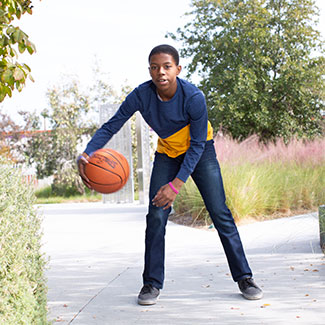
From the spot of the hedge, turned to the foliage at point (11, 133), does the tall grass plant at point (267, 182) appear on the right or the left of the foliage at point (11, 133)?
right

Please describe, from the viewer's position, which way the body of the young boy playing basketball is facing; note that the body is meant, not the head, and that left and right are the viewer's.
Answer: facing the viewer

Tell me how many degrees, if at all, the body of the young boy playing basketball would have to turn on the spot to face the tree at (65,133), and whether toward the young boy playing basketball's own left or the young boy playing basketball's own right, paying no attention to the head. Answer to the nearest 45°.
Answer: approximately 180°

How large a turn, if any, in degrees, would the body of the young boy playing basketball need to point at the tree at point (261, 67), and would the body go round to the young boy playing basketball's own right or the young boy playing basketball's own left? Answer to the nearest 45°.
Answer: approximately 180°

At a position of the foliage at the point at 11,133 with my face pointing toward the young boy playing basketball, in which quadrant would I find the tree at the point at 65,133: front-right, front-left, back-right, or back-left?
front-left

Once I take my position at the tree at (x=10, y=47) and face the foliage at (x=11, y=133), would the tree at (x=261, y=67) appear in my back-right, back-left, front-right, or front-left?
front-right
